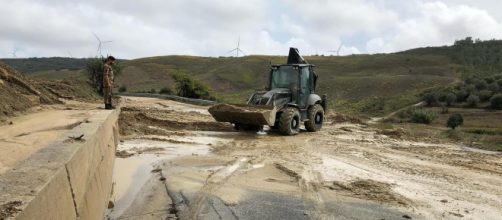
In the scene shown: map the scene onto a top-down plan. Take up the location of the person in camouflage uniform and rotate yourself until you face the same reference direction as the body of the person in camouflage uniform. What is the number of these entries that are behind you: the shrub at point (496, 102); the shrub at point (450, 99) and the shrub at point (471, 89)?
0

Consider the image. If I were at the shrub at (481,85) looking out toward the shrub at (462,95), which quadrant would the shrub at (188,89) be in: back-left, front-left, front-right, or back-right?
front-right

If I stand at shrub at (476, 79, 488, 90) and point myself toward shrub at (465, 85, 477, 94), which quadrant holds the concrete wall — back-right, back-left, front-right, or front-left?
front-left

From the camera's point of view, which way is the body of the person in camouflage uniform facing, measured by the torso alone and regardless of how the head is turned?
to the viewer's right

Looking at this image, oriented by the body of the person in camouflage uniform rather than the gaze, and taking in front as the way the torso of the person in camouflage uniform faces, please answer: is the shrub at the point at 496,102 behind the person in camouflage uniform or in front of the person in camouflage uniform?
in front

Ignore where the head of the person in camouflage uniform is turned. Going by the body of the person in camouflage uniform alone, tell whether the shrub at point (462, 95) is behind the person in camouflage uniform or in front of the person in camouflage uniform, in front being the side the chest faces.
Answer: in front

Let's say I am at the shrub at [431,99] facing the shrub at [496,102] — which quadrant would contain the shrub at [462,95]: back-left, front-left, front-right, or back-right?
front-left

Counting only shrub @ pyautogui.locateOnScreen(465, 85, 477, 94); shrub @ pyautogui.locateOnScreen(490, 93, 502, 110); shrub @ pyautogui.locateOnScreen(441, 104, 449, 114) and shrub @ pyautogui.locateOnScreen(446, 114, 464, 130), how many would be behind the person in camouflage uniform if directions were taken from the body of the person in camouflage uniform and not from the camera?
0

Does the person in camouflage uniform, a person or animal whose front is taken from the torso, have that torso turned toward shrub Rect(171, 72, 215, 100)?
no

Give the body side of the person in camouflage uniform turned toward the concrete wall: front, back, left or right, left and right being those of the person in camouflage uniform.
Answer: right

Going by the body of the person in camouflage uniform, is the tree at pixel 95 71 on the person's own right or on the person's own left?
on the person's own left

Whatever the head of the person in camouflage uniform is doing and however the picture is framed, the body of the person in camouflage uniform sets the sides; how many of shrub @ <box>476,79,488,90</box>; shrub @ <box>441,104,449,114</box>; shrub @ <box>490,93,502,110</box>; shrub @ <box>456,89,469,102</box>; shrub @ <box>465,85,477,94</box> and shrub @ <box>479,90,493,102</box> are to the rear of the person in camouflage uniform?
0
